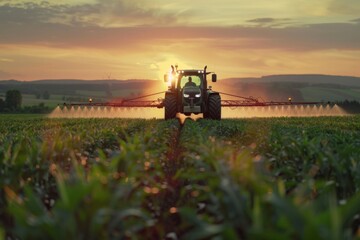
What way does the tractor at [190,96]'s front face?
toward the camera
